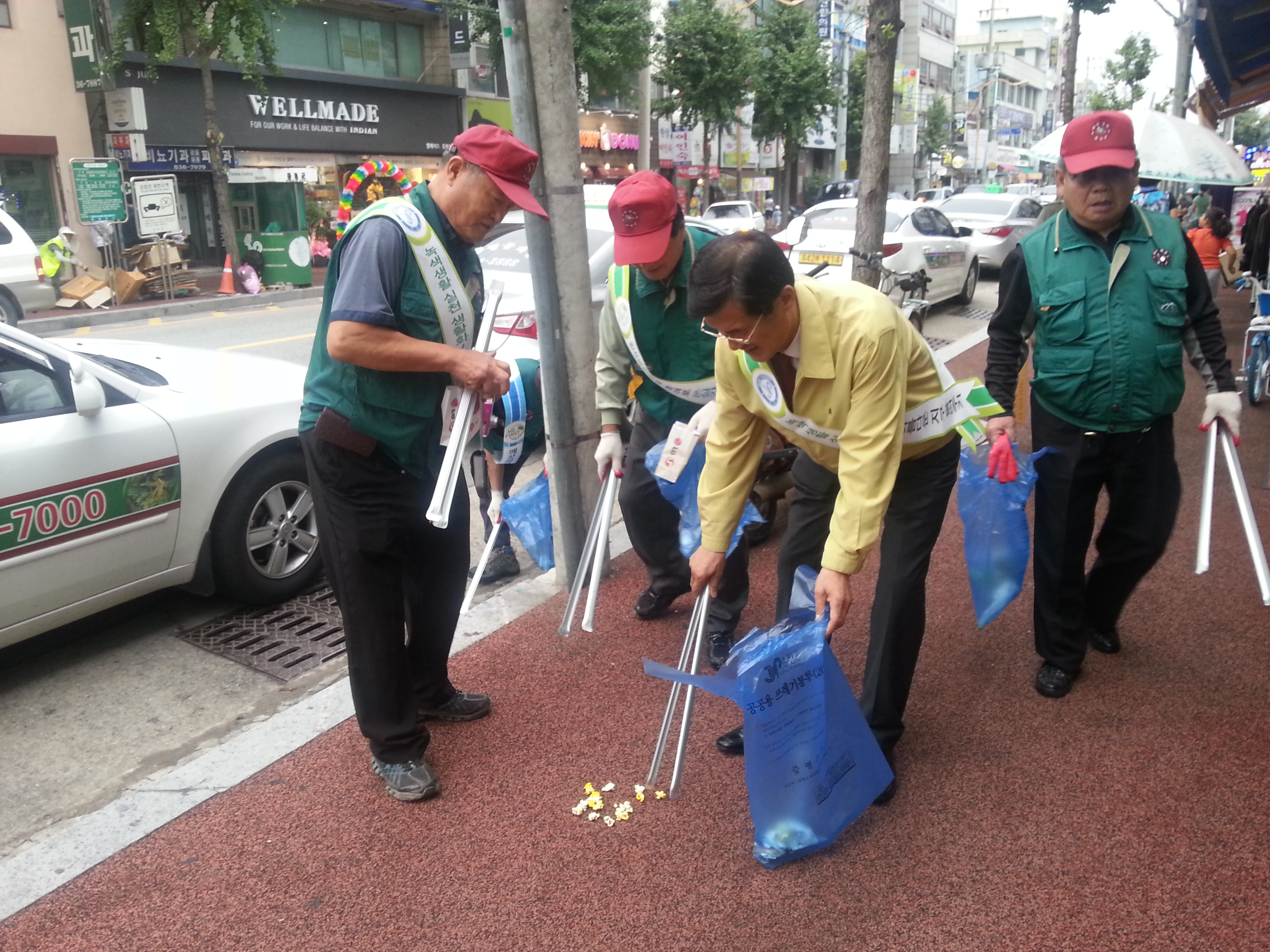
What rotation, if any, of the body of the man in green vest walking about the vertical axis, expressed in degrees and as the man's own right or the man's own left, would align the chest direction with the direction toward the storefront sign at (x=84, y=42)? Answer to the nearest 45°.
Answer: approximately 135° to the man's own right

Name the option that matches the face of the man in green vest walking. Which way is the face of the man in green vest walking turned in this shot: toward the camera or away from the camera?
toward the camera

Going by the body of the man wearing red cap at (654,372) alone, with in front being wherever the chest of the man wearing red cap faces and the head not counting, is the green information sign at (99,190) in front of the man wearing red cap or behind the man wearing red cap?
behind

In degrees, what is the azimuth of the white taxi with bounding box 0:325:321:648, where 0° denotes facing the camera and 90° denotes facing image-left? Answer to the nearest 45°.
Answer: approximately 225°

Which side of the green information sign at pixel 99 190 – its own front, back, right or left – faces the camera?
front

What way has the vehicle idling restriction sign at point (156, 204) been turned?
toward the camera

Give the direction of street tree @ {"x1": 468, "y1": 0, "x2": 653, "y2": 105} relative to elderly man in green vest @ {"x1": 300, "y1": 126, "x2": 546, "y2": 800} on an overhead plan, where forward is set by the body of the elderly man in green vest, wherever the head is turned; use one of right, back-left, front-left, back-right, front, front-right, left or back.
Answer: back-left

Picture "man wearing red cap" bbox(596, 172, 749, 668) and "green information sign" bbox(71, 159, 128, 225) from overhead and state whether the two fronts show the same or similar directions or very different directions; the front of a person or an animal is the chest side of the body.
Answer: same or similar directions

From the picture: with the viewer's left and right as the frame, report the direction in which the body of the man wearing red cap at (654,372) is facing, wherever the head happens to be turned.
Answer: facing the viewer

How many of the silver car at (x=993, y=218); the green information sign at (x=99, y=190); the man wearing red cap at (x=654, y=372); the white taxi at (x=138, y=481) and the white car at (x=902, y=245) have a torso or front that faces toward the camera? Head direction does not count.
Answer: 2

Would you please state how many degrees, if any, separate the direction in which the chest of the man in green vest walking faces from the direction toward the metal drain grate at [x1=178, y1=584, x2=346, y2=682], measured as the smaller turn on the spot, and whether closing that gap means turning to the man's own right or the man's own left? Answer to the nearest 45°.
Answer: approximately 90° to the man's own right

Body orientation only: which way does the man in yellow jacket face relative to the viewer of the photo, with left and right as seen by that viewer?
facing the viewer and to the left of the viewer

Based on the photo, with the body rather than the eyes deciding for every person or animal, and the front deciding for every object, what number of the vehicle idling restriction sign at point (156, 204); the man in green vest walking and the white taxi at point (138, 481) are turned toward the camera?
2

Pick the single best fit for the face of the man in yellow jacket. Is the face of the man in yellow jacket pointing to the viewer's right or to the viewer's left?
to the viewer's left

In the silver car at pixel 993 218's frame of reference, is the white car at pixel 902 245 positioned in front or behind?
behind

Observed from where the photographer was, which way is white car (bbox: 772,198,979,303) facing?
facing away from the viewer and to the right of the viewer

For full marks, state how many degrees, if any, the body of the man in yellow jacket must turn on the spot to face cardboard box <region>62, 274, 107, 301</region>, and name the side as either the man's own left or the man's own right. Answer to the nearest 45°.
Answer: approximately 90° to the man's own right

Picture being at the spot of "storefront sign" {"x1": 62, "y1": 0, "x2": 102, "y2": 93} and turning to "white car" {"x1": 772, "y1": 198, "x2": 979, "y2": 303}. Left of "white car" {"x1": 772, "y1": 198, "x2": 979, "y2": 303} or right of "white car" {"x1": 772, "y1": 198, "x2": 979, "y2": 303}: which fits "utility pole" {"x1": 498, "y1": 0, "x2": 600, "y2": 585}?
right
